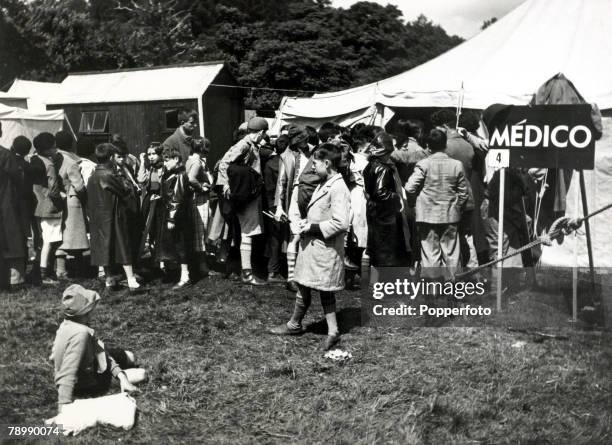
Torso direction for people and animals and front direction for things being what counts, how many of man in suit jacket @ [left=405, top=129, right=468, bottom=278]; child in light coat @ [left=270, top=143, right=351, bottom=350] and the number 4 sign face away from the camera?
1

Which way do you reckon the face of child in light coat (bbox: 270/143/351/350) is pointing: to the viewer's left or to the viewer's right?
to the viewer's left

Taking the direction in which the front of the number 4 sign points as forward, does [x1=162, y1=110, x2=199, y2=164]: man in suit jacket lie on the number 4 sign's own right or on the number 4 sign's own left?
on the number 4 sign's own right

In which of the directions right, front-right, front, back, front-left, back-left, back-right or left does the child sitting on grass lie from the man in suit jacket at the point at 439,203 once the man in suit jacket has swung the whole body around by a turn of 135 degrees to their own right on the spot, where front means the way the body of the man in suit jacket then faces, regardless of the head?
right

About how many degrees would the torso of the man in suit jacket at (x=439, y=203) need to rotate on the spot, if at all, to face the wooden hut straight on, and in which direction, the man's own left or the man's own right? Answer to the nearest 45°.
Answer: approximately 45° to the man's own left

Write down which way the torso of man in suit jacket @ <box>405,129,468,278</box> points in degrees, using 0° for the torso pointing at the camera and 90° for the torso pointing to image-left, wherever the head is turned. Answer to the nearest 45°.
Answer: approximately 180°

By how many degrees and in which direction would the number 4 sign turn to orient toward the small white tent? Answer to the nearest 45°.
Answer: approximately 135° to its right

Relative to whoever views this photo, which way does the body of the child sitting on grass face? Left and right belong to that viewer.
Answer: facing away from the viewer and to the right of the viewer

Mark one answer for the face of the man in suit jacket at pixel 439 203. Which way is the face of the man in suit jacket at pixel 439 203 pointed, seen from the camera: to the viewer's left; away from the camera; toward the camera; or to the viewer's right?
away from the camera

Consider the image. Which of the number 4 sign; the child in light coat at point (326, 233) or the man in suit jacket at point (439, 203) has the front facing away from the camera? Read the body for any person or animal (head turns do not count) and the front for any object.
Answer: the man in suit jacket

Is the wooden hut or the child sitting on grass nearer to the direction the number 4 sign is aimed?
the child sitting on grass

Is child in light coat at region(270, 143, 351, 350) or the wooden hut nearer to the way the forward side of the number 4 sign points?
the child in light coat

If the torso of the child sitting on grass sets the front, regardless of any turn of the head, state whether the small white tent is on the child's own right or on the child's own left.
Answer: on the child's own left
